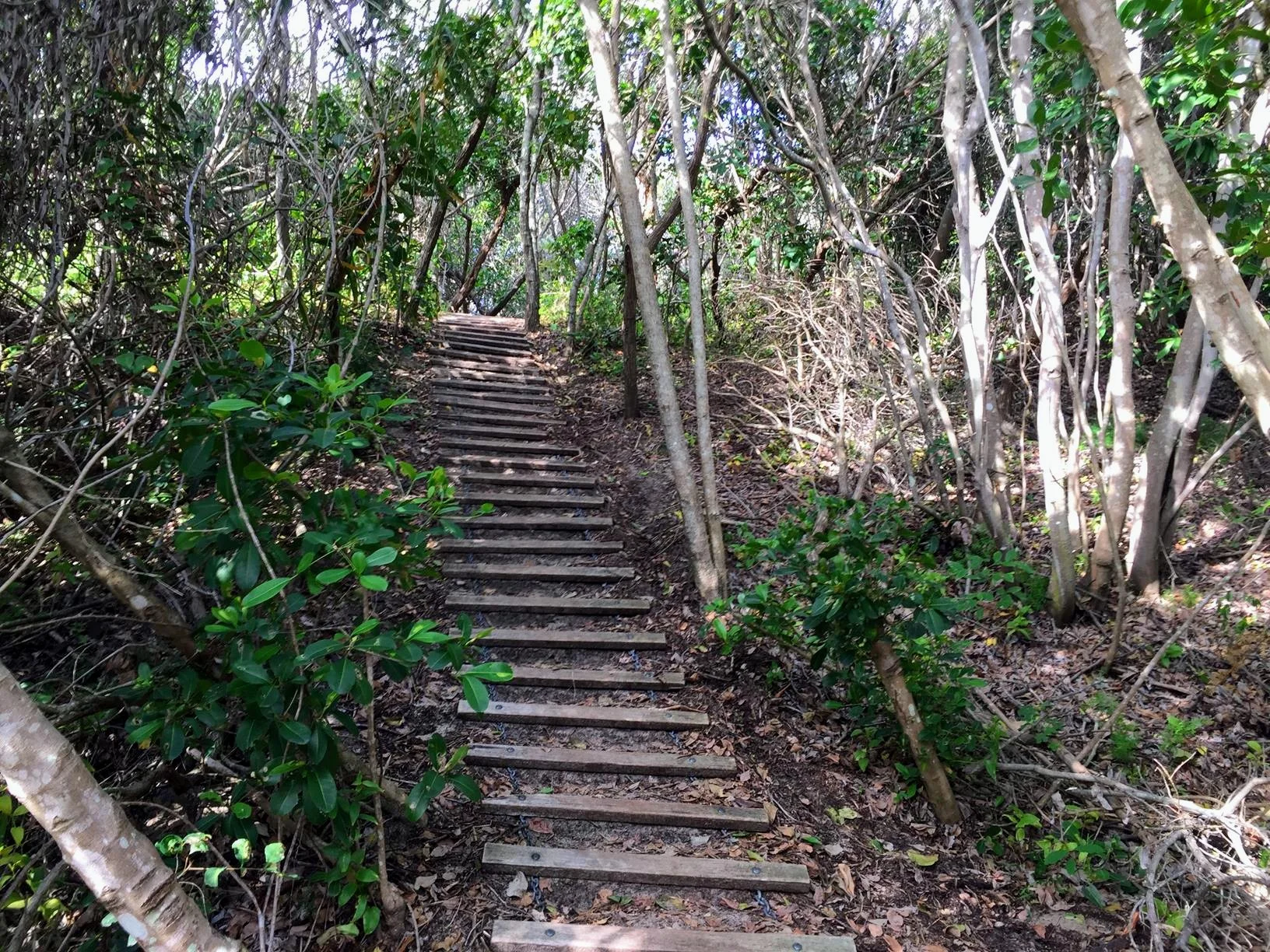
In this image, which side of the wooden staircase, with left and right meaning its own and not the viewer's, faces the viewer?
front
